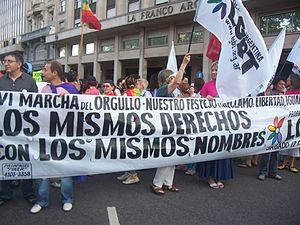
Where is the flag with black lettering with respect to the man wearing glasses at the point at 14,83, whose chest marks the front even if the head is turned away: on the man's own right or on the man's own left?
on the man's own left

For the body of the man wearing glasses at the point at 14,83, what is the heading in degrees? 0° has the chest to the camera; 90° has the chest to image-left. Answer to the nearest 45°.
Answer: approximately 45°

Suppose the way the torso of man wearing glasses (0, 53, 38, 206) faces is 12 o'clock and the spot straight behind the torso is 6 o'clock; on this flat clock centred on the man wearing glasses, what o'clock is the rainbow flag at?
The rainbow flag is roughly at 7 o'clock from the man wearing glasses.
